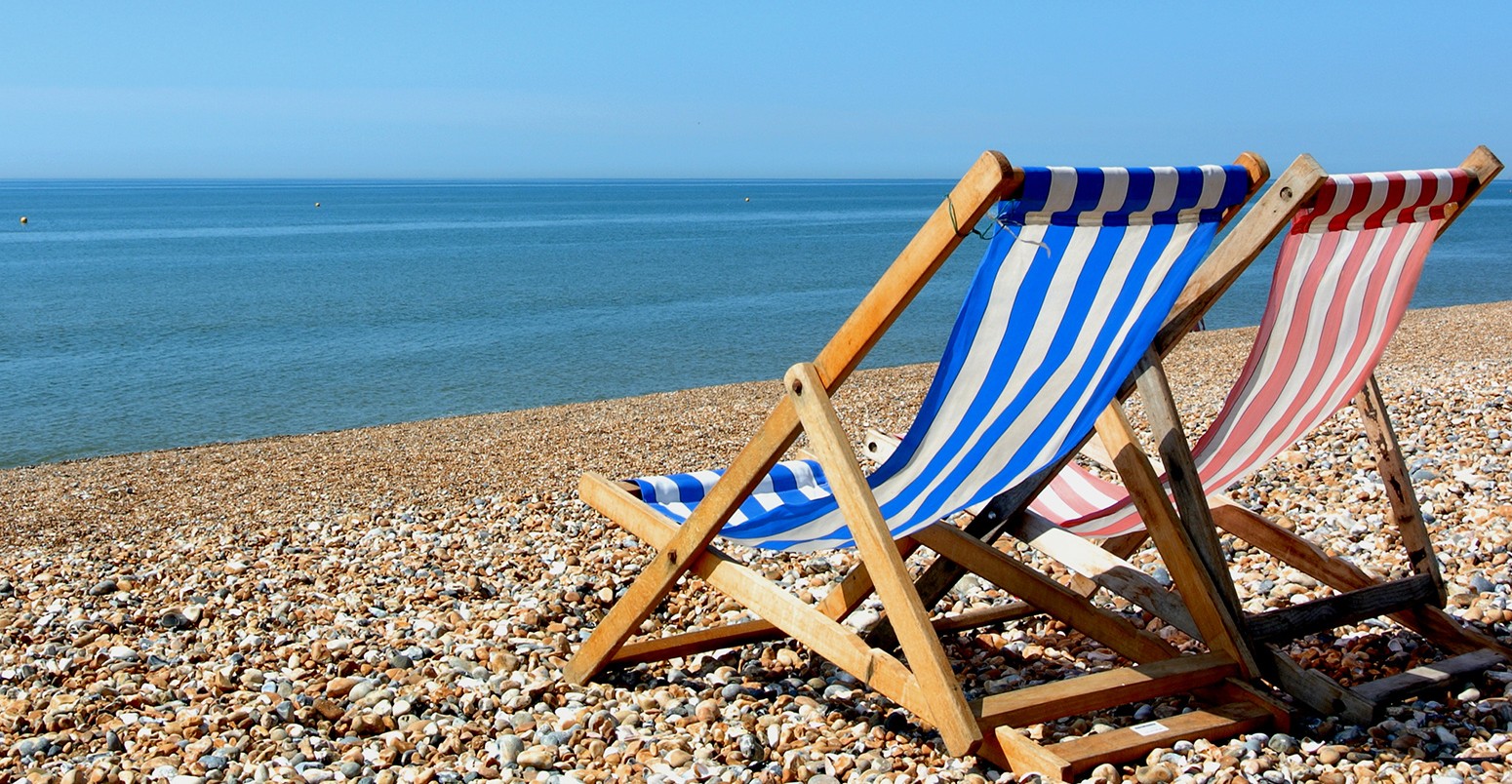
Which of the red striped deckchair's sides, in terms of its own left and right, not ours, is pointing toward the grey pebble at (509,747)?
left

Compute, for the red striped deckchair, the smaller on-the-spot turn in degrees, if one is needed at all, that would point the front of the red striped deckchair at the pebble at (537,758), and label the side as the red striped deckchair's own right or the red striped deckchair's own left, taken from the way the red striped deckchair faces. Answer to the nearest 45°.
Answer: approximately 90° to the red striped deckchair's own left

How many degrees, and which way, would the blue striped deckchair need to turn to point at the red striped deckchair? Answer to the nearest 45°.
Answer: approximately 90° to its right

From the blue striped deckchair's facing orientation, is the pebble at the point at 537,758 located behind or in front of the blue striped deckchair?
in front

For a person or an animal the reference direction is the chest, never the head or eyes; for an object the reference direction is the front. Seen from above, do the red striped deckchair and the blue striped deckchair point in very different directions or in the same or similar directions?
same or similar directions

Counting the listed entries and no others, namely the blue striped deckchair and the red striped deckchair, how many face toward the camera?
0

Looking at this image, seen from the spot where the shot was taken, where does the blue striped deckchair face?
facing away from the viewer and to the left of the viewer

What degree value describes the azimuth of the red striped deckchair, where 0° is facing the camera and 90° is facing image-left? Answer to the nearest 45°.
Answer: approximately 135°

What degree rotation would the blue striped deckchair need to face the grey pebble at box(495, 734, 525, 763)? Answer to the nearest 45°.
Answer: approximately 45° to its left
